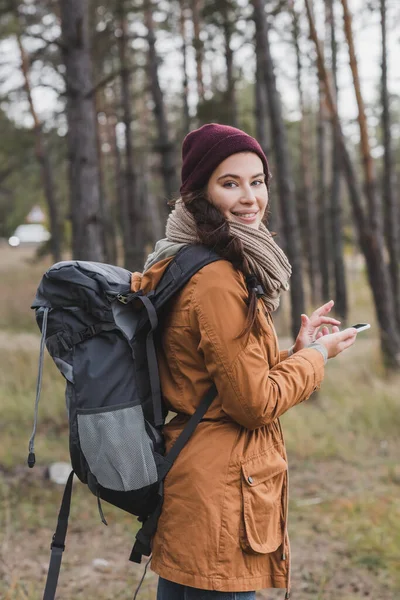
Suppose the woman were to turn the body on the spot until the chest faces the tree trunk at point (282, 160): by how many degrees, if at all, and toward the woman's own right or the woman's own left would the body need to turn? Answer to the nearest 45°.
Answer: approximately 90° to the woman's own left

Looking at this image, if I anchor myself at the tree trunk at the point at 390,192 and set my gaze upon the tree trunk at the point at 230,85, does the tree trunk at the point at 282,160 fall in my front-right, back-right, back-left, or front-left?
front-left

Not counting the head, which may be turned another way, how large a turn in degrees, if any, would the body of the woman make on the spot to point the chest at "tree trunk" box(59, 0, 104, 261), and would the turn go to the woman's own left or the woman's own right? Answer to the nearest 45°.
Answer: approximately 90° to the woman's own left

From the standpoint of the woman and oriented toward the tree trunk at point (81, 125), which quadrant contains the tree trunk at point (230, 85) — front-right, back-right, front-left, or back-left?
front-right

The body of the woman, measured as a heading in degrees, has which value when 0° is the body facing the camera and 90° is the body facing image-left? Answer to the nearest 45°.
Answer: approximately 270°

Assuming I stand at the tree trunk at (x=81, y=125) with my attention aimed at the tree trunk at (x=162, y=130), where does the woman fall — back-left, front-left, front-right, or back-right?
back-right

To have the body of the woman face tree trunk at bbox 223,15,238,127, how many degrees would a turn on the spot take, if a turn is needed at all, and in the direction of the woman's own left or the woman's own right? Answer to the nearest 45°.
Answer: approximately 90° to the woman's own left

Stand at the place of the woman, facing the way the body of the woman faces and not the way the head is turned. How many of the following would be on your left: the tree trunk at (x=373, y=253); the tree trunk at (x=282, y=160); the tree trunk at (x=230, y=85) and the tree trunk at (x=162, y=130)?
4
